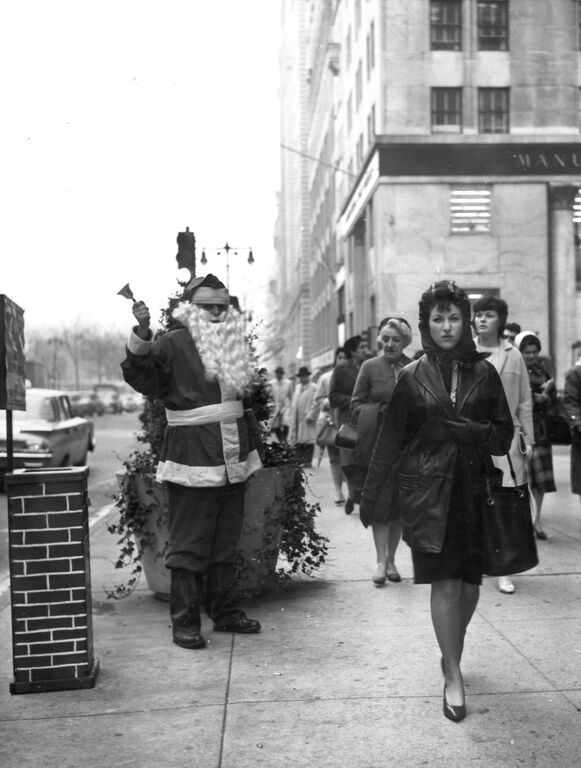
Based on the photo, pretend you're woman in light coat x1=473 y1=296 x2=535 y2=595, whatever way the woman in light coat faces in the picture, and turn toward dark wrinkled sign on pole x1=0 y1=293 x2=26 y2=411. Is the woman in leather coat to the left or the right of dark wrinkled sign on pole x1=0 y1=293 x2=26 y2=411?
left

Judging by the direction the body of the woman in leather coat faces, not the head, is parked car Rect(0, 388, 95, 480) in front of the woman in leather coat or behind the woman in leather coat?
behind

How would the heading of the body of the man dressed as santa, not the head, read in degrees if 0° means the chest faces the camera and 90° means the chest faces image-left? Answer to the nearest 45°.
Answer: approximately 315°

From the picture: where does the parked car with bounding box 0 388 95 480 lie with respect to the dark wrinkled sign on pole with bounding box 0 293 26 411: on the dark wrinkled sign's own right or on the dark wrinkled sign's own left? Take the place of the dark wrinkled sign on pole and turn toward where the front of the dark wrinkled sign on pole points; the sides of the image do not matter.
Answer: on the dark wrinkled sign's own left
